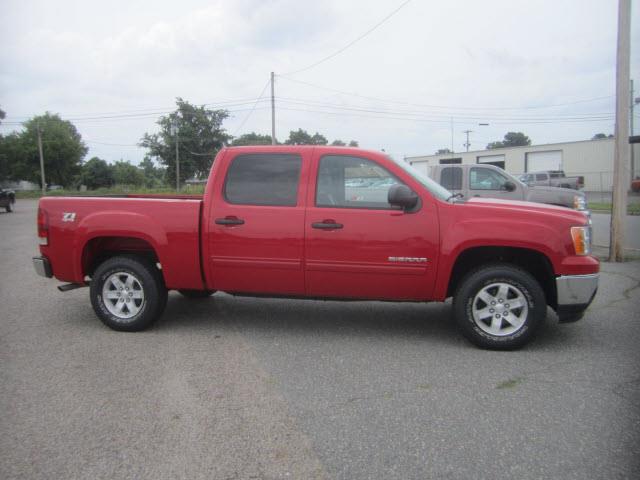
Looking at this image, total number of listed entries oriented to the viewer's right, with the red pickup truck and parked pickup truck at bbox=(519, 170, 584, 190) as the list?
1

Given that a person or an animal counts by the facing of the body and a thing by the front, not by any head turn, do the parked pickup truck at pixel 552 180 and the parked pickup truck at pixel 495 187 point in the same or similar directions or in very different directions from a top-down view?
very different directions

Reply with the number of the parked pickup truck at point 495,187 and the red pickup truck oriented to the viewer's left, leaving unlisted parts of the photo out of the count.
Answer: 0

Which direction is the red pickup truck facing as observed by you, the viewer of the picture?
facing to the right of the viewer

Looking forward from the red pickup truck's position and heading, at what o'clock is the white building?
The white building is roughly at 10 o'clock from the red pickup truck.

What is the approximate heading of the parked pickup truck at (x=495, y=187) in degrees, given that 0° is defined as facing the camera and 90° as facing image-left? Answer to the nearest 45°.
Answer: approximately 270°

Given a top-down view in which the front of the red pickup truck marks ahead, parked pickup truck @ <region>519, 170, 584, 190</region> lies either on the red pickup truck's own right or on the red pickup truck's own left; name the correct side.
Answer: on the red pickup truck's own left

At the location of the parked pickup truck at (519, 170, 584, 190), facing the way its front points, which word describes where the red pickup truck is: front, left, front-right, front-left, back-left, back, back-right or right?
left

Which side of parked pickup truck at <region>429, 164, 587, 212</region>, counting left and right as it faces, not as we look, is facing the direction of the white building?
left

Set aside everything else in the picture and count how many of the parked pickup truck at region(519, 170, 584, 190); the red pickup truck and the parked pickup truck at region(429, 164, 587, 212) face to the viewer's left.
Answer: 1

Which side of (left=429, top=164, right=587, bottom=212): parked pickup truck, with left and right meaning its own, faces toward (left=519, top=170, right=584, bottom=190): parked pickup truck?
left

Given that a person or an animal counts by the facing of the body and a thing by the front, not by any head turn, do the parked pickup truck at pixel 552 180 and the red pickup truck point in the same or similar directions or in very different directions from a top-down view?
very different directions

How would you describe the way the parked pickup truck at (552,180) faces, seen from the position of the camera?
facing to the left of the viewer

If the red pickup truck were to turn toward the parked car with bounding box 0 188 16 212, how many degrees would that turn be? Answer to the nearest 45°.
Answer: approximately 135° to its left
